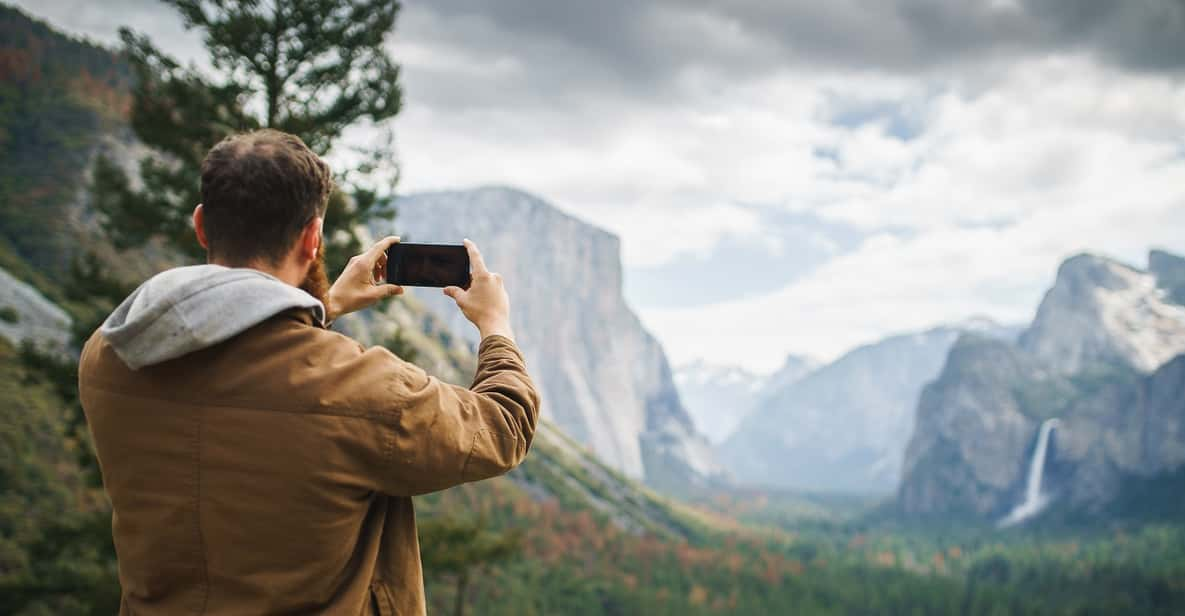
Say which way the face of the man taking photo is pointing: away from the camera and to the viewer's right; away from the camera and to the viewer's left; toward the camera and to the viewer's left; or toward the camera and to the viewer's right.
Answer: away from the camera and to the viewer's right

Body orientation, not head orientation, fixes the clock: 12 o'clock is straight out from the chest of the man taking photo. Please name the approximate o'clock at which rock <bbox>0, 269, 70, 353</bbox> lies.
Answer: The rock is roughly at 10 o'clock from the man taking photo.

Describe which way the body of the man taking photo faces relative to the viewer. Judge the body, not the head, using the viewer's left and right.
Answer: facing away from the viewer and to the right of the viewer

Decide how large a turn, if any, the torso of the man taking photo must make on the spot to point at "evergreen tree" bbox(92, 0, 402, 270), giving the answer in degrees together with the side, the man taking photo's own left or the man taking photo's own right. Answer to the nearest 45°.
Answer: approximately 45° to the man taking photo's own left
